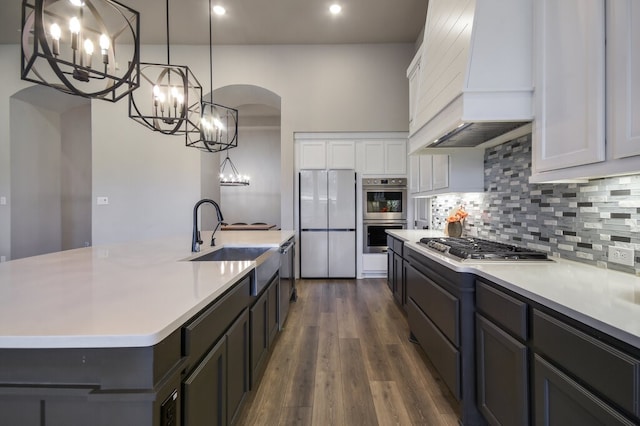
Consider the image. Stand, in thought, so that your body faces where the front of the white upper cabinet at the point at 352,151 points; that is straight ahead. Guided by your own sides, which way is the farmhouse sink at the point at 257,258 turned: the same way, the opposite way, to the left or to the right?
to the left

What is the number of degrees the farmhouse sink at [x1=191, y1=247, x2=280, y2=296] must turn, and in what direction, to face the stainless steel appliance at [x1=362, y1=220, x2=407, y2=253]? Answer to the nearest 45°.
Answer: approximately 45° to its left

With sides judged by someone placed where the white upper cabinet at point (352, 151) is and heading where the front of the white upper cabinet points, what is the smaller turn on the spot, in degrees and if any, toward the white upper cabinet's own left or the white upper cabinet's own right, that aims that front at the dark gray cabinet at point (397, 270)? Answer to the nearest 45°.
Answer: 0° — it already faces it

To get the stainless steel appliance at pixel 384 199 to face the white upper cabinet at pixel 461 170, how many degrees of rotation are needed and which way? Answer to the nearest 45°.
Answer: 0° — it already faces it

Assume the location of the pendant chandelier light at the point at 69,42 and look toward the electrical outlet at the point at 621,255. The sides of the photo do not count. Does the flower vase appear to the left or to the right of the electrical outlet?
left

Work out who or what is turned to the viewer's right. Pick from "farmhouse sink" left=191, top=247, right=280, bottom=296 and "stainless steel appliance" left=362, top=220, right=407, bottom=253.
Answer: the farmhouse sink

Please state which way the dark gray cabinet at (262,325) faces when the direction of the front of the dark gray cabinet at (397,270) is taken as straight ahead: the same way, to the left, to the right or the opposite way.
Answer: the opposite way

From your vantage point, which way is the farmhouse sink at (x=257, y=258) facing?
to the viewer's right

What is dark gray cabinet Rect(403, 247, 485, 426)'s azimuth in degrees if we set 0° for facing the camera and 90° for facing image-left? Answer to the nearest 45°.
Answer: approximately 90°
